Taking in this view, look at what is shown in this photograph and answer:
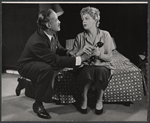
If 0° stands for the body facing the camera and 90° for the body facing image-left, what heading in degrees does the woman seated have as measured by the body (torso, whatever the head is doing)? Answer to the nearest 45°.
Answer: approximately 0°
